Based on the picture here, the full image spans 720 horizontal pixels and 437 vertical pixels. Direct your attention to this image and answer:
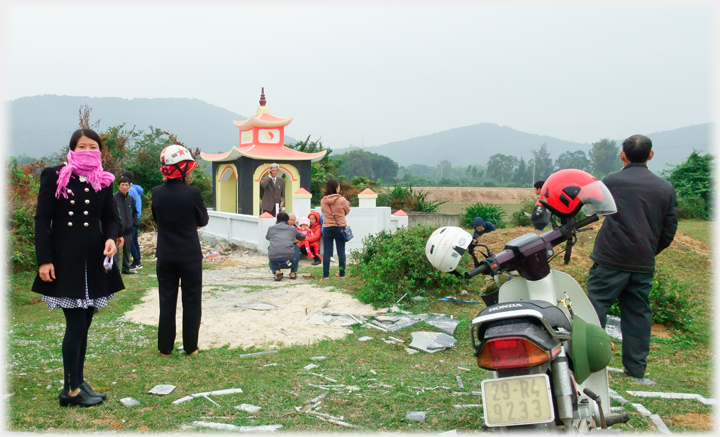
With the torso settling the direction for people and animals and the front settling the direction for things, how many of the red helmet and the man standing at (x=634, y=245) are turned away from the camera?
1

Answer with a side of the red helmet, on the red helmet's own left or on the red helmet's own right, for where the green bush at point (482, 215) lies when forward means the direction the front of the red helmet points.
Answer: on the red helmet's own left

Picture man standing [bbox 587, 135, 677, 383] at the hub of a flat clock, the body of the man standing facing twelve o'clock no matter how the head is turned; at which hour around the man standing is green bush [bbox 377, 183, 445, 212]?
The green bush is roughly at 11 o'clock from the man standing.

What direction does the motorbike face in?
away from the camera

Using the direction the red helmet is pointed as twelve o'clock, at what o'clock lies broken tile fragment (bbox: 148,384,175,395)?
The broken tile fragment is roughly at 6 o'clock from the red helmet.

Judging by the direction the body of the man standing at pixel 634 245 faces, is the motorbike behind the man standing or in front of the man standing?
behind

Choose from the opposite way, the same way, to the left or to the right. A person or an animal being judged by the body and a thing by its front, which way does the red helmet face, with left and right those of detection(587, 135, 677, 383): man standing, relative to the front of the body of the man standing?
to the right

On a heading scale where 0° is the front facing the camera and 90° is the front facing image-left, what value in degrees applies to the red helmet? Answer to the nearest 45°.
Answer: approximately 270°

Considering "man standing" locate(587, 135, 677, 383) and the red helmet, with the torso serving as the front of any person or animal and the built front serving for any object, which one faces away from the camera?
the man standing

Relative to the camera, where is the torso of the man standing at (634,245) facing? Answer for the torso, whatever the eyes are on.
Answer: away from the camera

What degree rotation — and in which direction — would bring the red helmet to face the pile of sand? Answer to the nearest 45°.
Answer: approximately 135° to its left

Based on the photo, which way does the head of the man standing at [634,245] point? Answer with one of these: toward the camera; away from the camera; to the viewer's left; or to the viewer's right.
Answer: away from the camera
